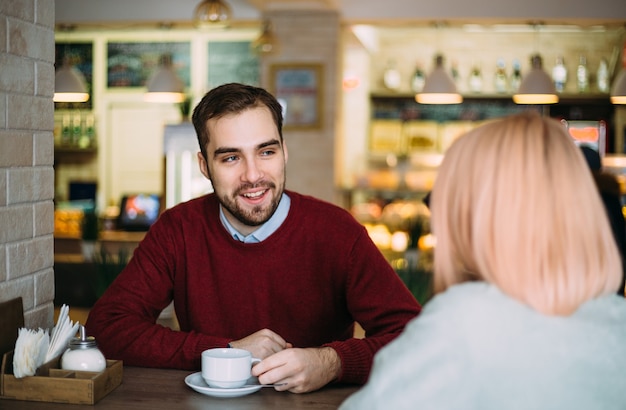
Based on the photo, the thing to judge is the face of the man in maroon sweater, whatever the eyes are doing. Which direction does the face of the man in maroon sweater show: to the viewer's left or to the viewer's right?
to the viewer's right

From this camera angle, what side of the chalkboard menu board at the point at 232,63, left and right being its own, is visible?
front

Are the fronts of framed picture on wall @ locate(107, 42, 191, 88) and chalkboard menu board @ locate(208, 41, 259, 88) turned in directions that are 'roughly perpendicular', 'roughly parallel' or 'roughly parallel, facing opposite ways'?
roughly parallel

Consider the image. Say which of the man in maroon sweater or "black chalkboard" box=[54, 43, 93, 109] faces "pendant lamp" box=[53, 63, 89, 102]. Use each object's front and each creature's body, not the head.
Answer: the black chalkboard

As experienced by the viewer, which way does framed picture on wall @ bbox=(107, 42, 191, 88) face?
facing the viewer

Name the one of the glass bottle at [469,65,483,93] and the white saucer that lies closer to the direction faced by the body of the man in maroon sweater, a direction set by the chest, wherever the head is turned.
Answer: the white saucer

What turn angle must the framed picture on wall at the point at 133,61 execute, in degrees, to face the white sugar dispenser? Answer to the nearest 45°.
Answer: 0° — it already faces it

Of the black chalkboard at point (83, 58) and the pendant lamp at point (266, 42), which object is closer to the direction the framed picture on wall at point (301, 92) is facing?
the pendant lamp

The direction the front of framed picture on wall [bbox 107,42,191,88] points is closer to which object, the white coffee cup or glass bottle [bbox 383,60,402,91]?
the white coffee cup

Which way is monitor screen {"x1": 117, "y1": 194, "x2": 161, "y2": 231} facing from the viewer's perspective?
toward the camera

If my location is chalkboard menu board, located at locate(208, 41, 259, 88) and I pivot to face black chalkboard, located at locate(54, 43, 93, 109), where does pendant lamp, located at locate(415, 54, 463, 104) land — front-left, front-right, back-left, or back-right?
back-left

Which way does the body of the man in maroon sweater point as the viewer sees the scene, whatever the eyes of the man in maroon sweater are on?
toward the camera

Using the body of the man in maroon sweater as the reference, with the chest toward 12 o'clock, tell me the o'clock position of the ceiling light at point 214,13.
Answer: The ceiling light is roughly at 6 o'clock from the man in maroon sweater.
